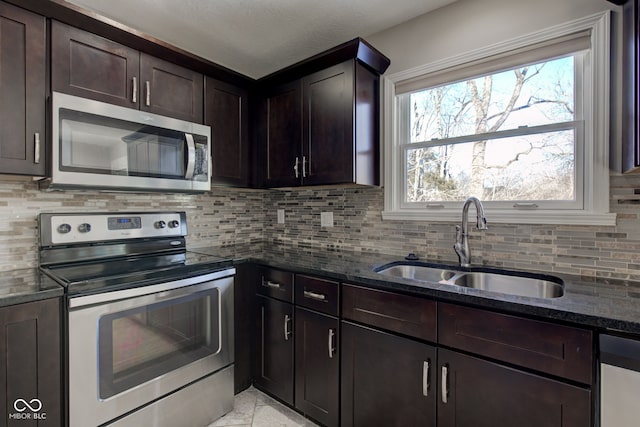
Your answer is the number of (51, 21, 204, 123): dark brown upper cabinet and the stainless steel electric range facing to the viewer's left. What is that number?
0

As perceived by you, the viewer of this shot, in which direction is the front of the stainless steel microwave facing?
facing the viewer and to the right of the viewer

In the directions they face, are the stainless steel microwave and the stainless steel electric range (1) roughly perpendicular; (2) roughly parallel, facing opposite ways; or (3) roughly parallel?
roughly parallel

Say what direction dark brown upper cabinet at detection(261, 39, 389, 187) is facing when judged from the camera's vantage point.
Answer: facing the viewer and to the left of the viewer

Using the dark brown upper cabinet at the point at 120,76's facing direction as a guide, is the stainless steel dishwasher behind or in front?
in front

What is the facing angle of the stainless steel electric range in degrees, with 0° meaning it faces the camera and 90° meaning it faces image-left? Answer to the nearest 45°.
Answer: approximately 315°

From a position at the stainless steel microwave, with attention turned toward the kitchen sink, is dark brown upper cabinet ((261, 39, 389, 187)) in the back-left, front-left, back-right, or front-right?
front-left
